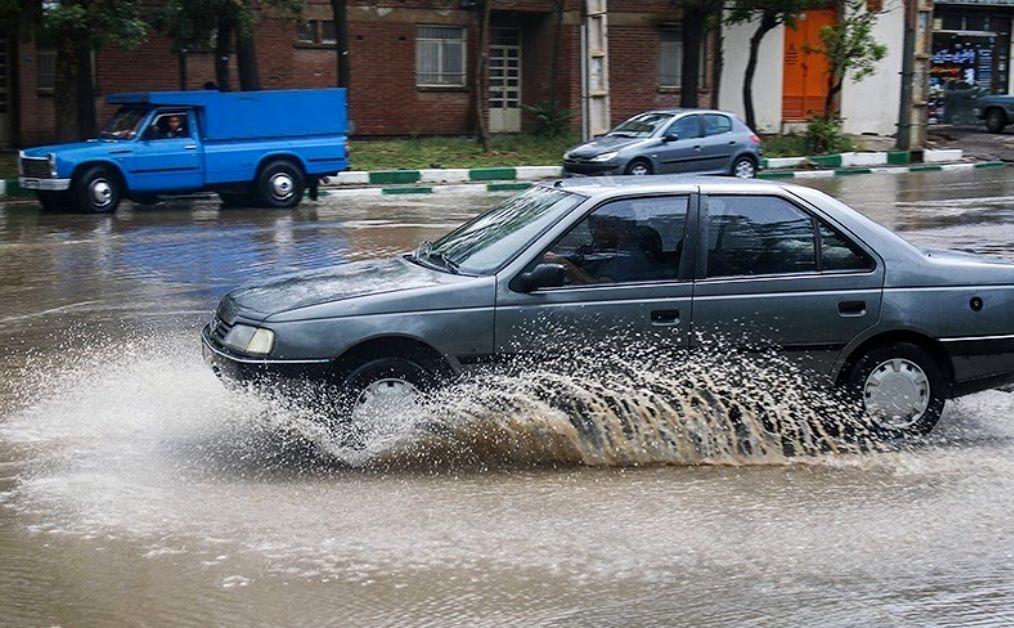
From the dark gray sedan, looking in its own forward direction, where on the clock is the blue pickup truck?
The blue pickup truck is roughly at 2 o'clock from the dark gray sedan.

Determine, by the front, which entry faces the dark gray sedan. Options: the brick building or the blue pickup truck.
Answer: the brick building

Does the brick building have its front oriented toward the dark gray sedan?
yes

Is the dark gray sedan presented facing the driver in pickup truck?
no

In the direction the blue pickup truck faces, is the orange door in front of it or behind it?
behind

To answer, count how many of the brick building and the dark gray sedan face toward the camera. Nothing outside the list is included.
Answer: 1

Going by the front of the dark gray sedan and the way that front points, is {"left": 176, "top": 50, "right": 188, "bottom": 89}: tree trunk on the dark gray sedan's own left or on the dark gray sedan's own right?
on the dark gray sedan's own right

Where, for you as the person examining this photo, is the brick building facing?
facing the viewer

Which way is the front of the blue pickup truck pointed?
to the viewer's left

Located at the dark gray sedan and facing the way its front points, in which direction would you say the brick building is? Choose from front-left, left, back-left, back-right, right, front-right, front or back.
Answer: right

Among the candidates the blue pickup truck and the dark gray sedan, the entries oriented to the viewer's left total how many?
2

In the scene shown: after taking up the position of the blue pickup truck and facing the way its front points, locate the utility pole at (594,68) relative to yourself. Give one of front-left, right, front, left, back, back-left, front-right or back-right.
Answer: back-right

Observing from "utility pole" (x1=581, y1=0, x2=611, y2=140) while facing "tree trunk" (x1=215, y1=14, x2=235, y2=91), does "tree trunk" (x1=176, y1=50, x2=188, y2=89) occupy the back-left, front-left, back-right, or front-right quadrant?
front-right

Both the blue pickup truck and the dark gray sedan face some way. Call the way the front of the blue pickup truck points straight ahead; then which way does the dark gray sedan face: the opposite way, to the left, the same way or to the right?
the same way

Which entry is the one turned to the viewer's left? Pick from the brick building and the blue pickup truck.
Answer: the blue pickup truck

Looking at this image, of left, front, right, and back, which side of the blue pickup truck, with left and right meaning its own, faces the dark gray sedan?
left

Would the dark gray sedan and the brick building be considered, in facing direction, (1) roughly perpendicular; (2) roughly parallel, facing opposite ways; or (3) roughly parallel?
roughly perpendicular

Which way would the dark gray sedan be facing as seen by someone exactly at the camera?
facing to the left of the viewer
